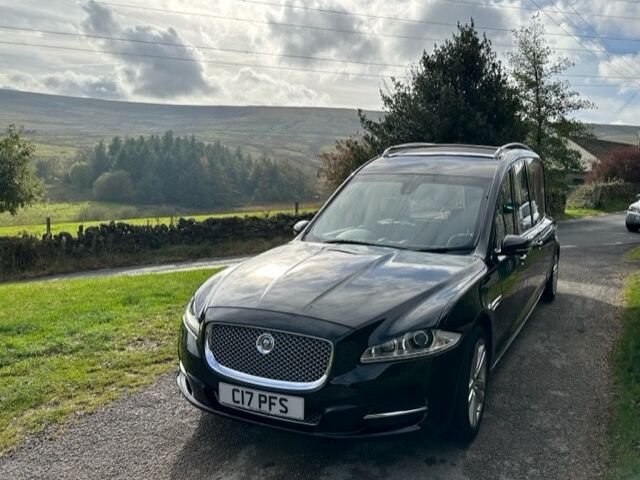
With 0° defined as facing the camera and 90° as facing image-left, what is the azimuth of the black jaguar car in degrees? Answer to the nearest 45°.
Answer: approximately 45°

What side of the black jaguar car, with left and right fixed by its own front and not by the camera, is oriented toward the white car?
back

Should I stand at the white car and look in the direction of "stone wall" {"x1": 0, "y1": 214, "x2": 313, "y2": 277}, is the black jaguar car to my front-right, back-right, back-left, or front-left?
front-left

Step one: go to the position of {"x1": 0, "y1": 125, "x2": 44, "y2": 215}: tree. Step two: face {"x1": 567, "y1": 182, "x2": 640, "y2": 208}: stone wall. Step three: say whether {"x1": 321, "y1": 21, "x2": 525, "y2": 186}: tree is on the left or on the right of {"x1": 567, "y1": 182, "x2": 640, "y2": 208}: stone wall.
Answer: right

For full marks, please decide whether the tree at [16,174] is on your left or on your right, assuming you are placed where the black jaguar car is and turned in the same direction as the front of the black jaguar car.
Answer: on your right

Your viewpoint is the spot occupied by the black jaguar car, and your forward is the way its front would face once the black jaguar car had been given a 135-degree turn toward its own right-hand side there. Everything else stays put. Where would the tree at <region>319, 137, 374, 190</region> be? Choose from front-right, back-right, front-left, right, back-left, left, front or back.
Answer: front

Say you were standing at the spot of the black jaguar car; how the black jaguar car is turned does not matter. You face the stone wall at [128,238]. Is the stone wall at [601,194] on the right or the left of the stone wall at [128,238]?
right
